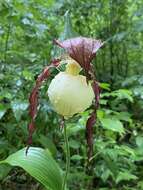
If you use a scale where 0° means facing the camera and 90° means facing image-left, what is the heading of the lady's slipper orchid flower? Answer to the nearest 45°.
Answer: approximately 45°
